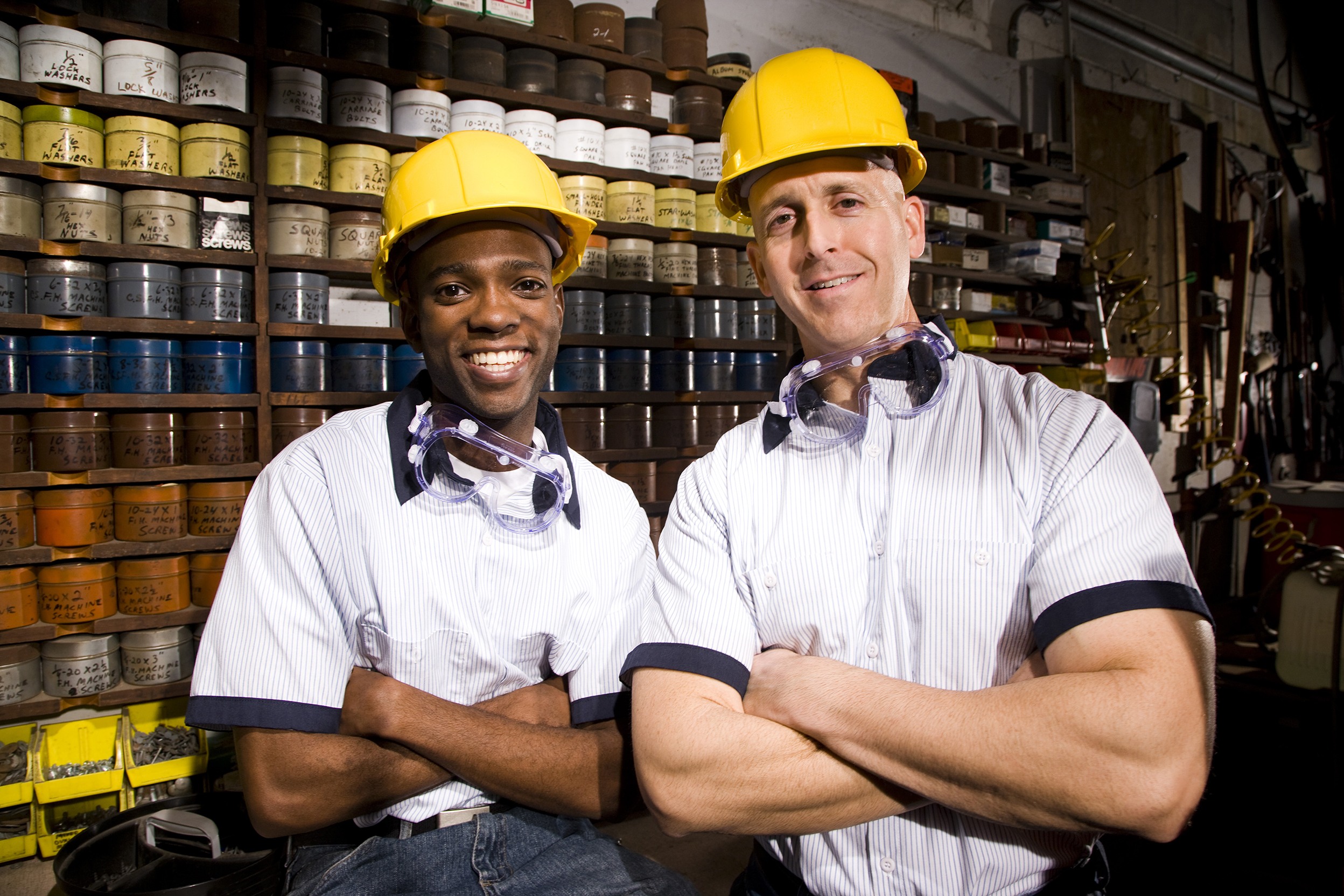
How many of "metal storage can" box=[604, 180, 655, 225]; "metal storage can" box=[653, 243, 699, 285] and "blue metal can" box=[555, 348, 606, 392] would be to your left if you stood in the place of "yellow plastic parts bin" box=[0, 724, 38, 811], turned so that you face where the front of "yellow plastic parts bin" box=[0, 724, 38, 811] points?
3

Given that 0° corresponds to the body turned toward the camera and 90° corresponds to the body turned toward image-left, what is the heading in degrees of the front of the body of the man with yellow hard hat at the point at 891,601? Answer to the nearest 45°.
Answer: approximately 0°

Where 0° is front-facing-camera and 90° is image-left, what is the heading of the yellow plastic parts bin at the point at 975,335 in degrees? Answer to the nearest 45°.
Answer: approximately 0°
